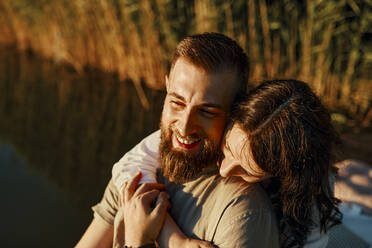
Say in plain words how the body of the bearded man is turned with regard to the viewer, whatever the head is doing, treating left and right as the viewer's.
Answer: facing the viewer and to the left of the viewer

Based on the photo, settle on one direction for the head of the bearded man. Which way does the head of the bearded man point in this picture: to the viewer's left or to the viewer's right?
to the viewer's left
